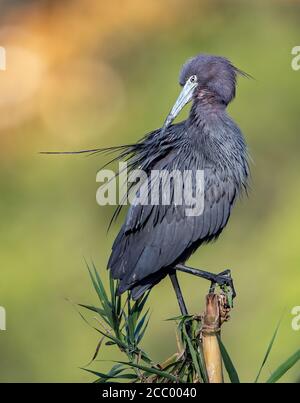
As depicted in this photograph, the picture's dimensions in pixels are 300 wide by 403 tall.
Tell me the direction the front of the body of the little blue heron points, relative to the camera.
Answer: to the viewer's right
